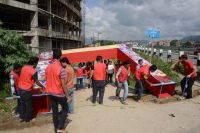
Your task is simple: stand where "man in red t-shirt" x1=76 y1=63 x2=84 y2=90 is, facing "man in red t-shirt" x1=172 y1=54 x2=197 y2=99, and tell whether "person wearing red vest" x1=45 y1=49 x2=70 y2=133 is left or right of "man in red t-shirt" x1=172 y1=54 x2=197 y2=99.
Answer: right

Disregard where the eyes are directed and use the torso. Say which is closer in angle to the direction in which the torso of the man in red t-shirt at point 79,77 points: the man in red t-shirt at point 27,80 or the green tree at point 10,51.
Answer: the man in red t-shirt

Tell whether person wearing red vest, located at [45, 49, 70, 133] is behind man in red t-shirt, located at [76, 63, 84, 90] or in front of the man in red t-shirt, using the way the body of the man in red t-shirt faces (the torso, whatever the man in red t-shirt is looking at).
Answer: in front

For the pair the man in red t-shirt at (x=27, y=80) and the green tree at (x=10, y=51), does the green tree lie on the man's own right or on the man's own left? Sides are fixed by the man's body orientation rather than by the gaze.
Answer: on the man's own left

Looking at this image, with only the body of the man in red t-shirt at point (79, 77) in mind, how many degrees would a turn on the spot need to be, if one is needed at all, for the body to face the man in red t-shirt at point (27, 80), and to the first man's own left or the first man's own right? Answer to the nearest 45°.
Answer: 0° — they already face them

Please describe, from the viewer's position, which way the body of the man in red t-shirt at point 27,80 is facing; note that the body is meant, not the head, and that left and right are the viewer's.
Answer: facing away from the viewer and to the right of the viewer

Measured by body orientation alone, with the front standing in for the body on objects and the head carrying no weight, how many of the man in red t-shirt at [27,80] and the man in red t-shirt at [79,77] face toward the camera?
1

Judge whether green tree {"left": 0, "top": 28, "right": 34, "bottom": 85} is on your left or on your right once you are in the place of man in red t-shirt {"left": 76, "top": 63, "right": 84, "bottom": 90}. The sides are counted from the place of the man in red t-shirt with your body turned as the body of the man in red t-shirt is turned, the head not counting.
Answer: on your right

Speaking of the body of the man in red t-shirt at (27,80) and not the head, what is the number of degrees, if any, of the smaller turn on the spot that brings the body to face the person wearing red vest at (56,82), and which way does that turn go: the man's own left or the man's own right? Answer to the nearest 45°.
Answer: approximately 90° to the man's own right

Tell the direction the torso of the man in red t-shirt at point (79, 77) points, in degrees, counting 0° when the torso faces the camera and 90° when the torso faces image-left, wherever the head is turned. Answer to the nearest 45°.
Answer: approximately 0°
